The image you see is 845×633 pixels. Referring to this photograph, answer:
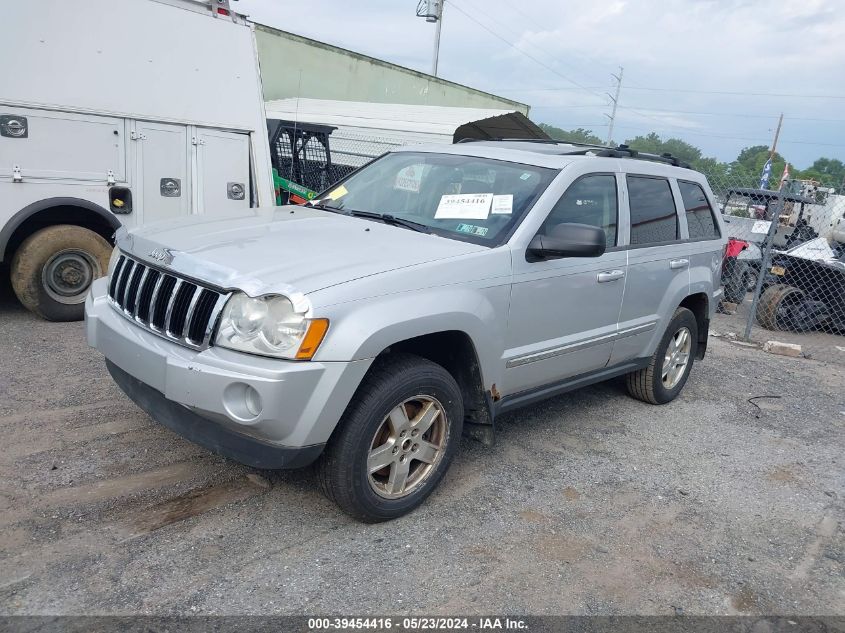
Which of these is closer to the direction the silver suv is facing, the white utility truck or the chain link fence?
the white utility truck

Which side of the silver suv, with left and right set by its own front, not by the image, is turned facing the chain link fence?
back

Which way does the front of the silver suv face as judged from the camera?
facing the viewer and to the left of the viewer

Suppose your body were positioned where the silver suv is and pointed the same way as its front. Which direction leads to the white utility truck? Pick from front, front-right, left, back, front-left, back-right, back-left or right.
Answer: right
